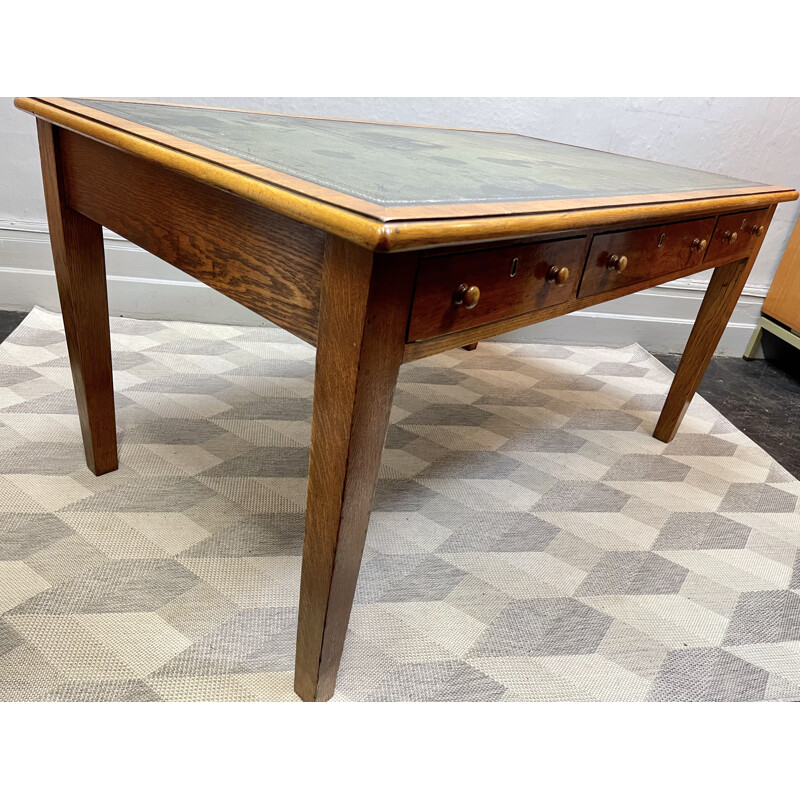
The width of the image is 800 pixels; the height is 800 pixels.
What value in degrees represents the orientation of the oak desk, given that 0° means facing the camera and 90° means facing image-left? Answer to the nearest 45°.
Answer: approximately 315°
